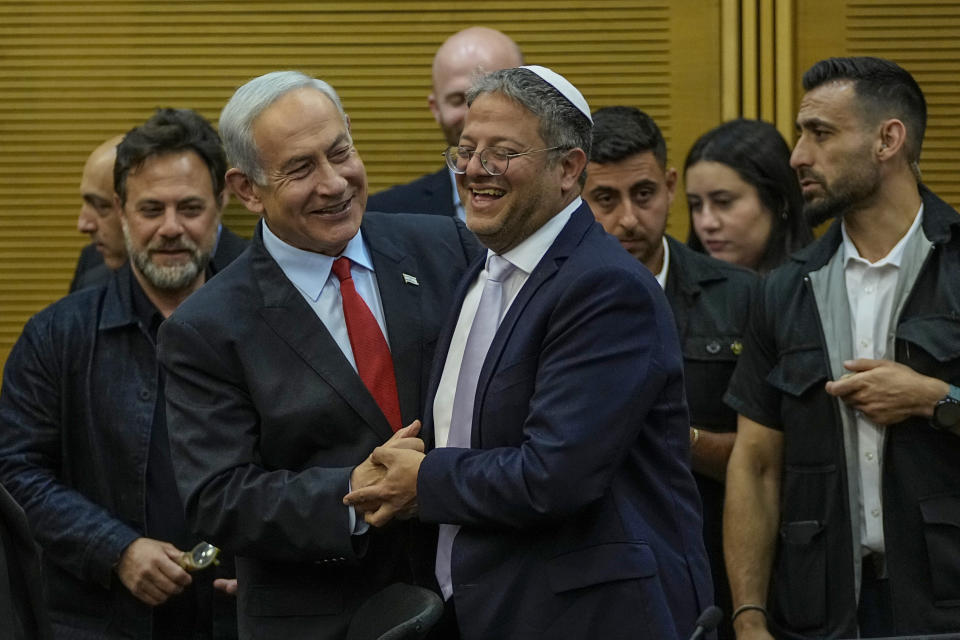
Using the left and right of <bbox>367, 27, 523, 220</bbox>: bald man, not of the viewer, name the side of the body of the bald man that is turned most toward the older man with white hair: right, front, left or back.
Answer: front

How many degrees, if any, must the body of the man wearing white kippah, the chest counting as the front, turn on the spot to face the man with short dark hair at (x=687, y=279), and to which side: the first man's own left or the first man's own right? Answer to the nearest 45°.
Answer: approximately 135° to the first man's own right

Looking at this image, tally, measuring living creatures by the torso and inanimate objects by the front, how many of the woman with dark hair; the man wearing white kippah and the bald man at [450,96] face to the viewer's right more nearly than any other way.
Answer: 0

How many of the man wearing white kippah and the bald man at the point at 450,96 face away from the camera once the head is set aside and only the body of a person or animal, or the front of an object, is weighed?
0

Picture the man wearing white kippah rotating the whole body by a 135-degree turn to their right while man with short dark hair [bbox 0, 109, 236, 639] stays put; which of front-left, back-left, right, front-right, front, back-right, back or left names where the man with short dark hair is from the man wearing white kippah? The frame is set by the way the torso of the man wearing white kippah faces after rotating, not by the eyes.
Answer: front-left

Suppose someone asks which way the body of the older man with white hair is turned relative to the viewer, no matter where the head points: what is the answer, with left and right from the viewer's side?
facing the viewer and to the right of the viewer

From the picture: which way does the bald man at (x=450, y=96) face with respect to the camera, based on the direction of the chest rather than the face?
toward the camera

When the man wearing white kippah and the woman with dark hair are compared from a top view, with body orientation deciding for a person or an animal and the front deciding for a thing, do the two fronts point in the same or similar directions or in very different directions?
same or similar directions

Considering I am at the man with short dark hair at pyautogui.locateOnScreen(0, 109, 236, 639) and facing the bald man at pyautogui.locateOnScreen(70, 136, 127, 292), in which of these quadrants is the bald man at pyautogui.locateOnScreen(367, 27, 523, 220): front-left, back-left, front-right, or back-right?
front-right

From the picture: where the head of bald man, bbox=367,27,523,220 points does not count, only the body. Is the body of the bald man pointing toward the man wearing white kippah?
yes

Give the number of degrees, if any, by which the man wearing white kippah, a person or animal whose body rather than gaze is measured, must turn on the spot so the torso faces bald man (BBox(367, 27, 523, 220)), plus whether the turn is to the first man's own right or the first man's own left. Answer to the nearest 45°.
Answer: approximately 135° to the first man's own right

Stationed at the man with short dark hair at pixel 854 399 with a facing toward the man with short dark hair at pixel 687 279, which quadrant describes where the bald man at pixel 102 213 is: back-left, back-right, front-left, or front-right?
front-left

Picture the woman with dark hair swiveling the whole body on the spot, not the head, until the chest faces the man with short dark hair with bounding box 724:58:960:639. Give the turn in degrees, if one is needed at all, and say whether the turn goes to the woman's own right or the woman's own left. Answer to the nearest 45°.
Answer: approximately 45° to the woman's own left

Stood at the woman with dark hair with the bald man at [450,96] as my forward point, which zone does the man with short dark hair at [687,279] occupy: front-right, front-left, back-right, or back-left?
front-left

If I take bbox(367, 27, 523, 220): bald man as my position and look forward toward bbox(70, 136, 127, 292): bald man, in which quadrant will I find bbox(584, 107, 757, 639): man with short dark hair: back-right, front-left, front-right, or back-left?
back-left
